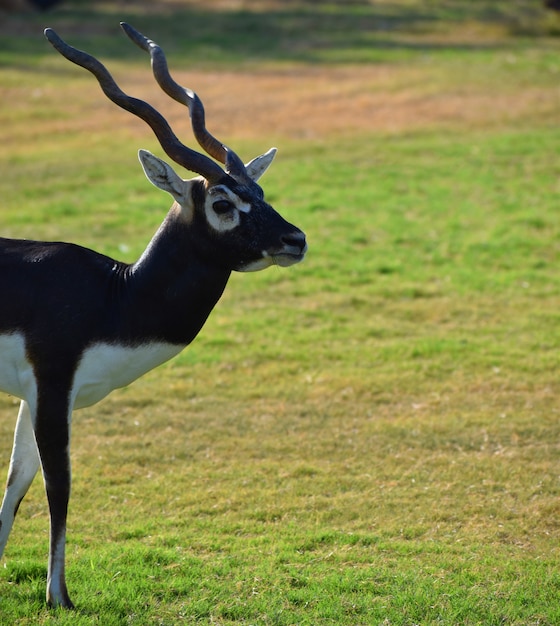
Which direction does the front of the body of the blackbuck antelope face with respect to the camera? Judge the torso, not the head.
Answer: to the viewer's right
